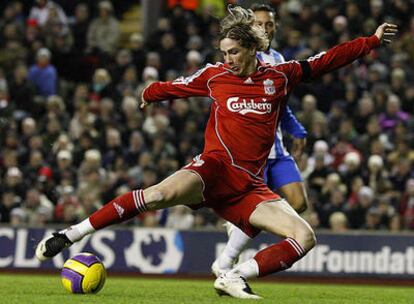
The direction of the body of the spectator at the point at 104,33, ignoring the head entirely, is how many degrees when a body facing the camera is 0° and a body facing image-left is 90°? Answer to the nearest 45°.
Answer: approximately 0°

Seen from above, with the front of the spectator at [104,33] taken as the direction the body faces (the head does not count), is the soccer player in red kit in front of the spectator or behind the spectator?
in front

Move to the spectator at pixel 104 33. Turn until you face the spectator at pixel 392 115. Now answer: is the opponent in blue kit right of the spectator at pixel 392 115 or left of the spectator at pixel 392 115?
right

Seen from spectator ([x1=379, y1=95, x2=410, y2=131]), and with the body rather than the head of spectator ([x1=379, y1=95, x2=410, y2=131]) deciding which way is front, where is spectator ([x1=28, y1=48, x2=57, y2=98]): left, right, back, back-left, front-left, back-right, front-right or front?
right

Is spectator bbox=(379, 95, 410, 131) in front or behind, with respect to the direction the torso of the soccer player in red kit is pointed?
behind

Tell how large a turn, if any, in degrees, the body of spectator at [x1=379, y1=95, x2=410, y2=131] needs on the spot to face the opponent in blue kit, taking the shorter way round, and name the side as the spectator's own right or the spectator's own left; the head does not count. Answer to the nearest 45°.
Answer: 0° — they already face them

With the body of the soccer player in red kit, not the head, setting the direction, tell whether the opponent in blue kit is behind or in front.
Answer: behind

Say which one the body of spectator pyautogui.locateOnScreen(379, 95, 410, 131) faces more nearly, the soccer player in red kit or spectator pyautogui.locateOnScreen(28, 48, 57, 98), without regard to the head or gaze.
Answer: the soccer player in red kit
